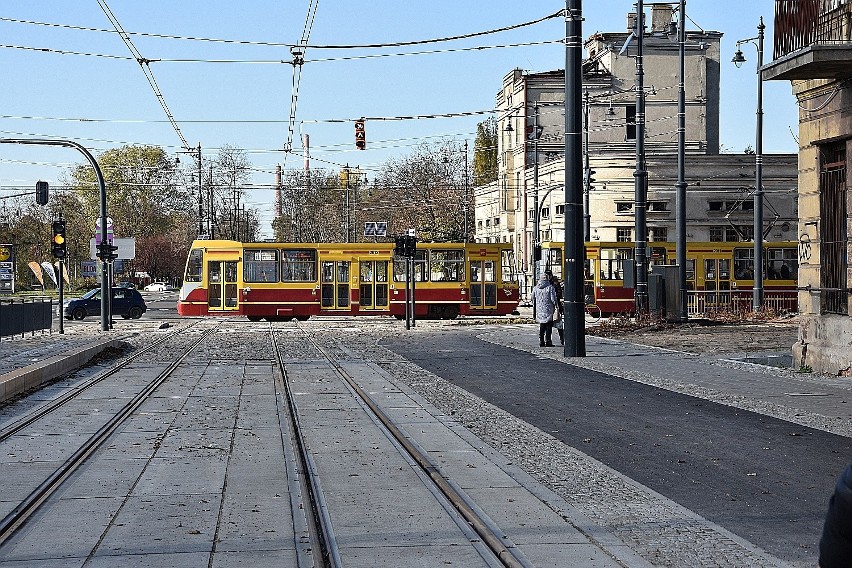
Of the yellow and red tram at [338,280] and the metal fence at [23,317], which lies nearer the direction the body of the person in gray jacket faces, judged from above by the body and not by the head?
the yellow and red tram

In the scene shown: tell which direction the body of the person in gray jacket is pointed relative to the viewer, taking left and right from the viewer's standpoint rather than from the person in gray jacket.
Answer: facing away from the viewer

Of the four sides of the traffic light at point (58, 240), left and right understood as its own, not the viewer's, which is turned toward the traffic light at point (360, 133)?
left

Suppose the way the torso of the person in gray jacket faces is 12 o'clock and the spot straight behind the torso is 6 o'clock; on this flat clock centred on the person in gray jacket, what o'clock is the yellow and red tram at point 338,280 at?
The yellow and red tram is roughly at 11 o'clock from the person in gray jacket.

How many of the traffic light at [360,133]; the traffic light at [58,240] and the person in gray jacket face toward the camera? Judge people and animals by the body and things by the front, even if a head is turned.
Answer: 2

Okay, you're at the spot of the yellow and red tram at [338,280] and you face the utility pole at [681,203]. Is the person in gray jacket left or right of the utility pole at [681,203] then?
right

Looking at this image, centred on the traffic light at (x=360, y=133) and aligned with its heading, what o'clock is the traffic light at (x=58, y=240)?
the traffic light at (x=58, y=240) is roughly at 3 o'clock from the traffic light at (x=360, y=133).

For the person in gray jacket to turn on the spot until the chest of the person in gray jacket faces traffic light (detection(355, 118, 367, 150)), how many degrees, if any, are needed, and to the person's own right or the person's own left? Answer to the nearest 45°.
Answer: approximately 45° to the person's own left

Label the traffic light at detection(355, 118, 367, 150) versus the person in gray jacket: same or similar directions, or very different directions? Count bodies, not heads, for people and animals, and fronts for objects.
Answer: very different directions
